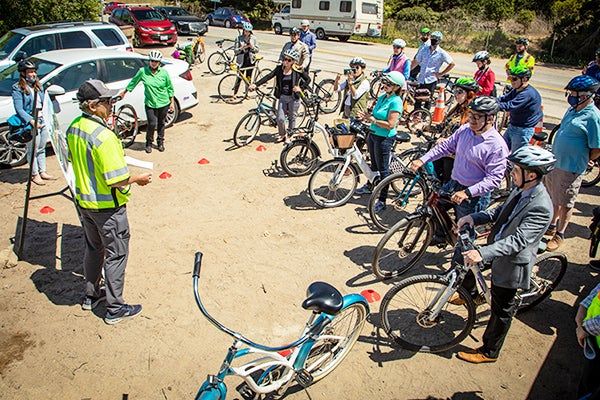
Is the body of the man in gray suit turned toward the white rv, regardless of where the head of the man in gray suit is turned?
no

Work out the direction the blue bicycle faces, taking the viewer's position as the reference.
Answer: facing the viewer and to the left of the viewer

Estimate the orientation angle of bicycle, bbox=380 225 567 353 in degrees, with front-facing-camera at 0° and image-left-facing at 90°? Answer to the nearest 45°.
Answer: approximately 45°

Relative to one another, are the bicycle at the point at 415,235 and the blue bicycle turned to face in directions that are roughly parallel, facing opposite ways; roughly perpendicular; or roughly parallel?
roughly parallel

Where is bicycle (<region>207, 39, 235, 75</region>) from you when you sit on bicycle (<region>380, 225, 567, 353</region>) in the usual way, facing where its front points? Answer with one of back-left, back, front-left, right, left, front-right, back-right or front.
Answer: right

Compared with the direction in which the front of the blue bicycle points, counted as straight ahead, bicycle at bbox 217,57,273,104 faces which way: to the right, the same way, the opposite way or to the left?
the same way

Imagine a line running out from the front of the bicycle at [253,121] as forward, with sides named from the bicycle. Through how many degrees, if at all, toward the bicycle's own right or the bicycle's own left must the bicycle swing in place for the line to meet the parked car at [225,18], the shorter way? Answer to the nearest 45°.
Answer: approximately 135° to the bicycle's own right

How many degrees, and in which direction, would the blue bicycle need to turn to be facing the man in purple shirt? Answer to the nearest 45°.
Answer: approximately 180°

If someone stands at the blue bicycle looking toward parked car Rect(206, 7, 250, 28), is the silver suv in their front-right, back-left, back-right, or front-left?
front-left

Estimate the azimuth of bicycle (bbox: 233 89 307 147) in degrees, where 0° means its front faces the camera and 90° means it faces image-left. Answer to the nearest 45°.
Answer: approximately 45°

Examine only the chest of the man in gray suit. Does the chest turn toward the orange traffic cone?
no

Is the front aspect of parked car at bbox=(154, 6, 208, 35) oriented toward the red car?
no

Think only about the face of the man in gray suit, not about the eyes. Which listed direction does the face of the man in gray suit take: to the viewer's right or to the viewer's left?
to the viewer's left

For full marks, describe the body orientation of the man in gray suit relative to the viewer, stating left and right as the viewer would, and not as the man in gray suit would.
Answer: facing to the left of the viewer

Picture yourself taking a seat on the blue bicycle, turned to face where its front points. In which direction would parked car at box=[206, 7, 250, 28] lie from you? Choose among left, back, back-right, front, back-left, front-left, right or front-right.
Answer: back-right
